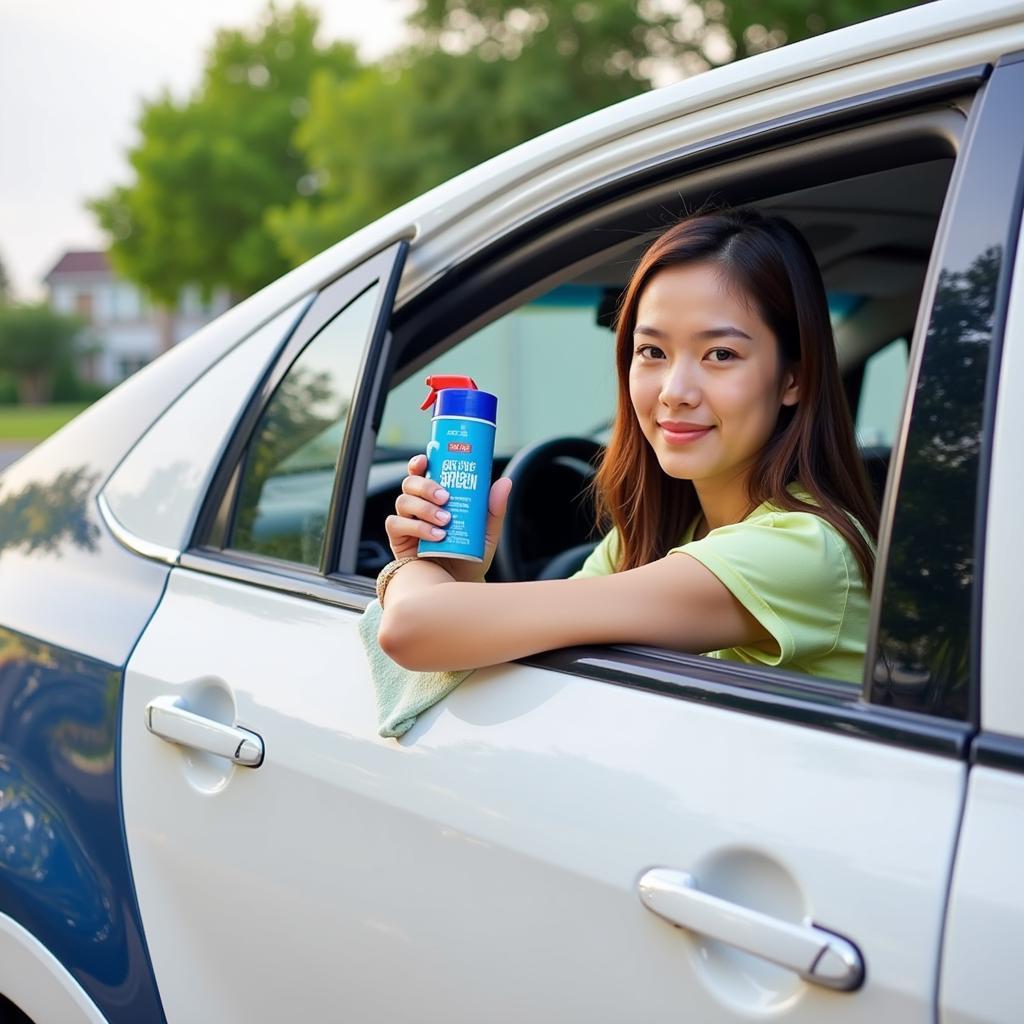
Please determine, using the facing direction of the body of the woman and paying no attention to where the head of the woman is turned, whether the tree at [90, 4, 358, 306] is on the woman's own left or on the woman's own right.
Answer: on the woman's own right
